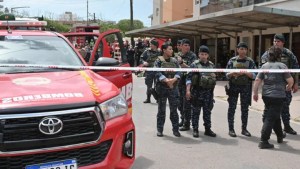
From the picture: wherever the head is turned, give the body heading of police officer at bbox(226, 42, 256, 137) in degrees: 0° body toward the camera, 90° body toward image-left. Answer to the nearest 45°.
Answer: approximately 0°

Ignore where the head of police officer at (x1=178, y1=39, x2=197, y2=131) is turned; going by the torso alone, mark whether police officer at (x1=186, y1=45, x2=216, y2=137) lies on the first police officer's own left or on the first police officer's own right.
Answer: on the first police officer's own left

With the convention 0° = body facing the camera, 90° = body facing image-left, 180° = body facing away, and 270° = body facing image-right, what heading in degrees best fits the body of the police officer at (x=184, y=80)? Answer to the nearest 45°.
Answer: approximately 45°
